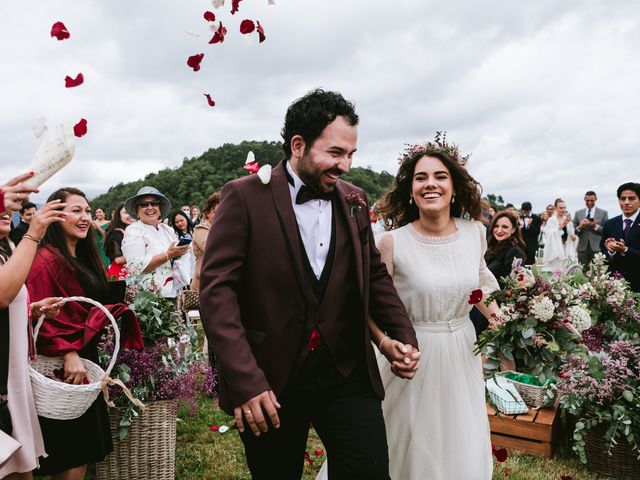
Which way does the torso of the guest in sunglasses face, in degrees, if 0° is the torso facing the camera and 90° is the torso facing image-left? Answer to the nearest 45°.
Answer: approximately 315°

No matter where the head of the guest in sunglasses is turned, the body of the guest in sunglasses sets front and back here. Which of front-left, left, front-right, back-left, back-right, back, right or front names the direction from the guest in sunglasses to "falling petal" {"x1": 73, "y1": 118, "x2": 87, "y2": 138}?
front-right

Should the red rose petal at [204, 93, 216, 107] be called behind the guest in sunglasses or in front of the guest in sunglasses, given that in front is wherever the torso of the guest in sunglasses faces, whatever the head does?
in front

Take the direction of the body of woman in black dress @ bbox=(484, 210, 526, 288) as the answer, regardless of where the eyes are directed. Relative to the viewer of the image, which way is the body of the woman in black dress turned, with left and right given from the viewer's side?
facing the viewer and to the left of the viewer

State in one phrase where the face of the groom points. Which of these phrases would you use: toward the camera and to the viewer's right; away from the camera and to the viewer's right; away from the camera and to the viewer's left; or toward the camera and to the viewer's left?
toward the camera and to the viewer's right

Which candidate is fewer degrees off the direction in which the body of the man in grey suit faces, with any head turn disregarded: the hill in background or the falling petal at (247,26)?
the falling petal

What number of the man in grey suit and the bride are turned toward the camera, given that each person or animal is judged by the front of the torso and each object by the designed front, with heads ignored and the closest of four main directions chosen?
2

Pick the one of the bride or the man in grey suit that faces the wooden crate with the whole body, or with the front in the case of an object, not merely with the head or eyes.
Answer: the man in grey suit

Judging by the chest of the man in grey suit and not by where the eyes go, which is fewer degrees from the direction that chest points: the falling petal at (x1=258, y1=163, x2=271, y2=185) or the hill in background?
the falling petal

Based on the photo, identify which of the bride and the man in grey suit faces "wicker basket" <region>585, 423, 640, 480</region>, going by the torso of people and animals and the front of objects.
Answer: the man in grey suit

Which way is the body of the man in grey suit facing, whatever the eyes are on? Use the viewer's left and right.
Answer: facing the viewer

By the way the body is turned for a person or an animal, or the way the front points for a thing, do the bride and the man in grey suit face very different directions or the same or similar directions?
same or similar directions
